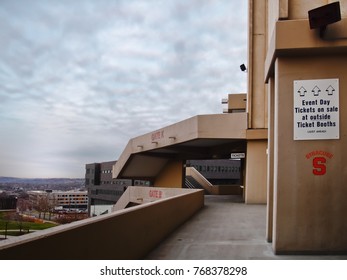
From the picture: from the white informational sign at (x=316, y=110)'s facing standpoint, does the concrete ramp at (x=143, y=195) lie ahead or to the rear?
to the rear

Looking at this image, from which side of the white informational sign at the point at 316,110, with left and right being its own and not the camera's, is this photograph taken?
front

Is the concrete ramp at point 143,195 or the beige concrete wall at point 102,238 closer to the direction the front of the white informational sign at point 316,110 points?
the beige concrete wall

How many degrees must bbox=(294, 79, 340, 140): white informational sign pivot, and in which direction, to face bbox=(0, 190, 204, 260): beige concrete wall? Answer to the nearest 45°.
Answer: approximately 45° to its right
